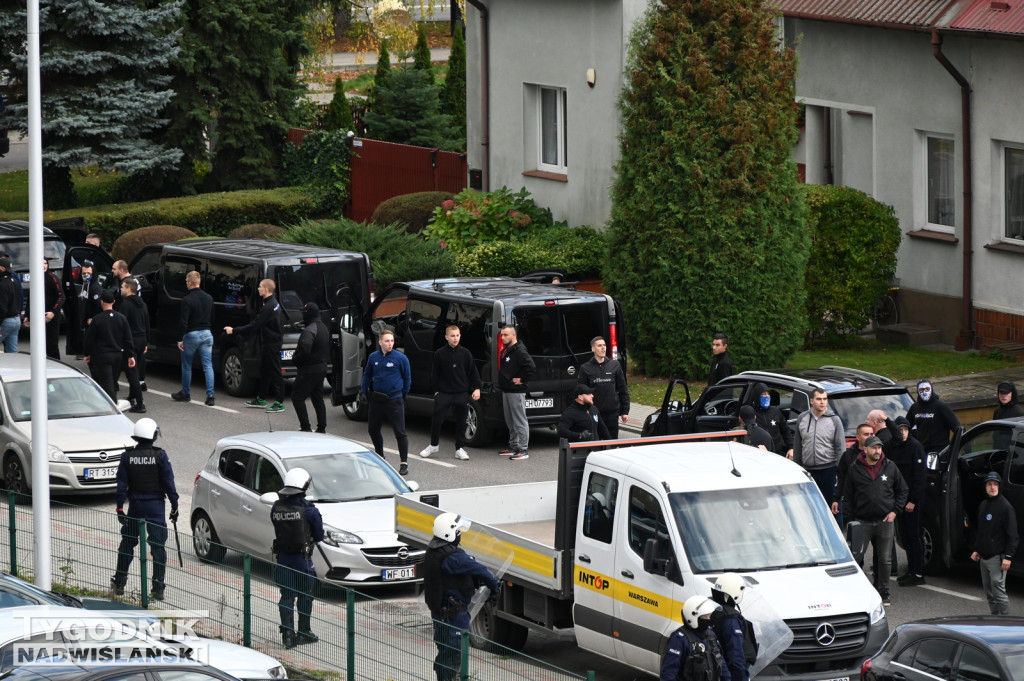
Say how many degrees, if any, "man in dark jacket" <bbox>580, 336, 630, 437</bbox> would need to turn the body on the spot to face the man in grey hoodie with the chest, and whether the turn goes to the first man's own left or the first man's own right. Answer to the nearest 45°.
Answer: approximately 45° to the first man's own left

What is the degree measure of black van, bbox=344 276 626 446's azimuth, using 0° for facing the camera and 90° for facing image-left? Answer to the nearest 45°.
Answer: approximately 135°

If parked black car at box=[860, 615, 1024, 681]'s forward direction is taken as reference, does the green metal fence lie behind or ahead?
behind

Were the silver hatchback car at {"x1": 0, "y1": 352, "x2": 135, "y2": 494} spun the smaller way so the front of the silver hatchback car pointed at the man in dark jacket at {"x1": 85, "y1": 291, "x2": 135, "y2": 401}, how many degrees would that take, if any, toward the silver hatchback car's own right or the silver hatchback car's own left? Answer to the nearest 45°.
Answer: approximately 135° to the silver hatchback car's own left

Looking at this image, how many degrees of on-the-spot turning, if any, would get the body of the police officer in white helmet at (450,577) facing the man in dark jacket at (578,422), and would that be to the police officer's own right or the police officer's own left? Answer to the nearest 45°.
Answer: approximately 90° to the police officer's own left

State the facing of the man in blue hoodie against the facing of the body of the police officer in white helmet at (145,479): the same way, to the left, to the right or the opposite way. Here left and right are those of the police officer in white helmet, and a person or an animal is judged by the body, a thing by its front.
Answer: the opposite way

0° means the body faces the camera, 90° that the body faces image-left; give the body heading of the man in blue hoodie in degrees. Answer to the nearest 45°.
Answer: approximately 0°

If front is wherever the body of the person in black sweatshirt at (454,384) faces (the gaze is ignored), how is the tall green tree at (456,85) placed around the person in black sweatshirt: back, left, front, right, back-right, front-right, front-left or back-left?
back
